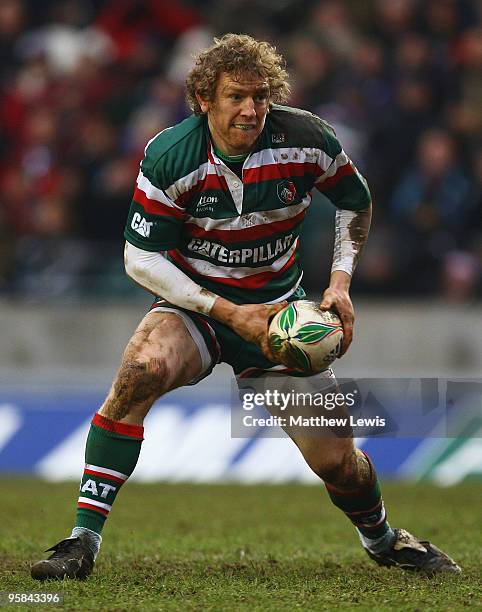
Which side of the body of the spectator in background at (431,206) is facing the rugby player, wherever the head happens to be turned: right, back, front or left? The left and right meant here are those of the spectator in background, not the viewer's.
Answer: front

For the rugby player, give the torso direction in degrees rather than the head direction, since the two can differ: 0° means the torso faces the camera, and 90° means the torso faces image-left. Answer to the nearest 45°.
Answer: approximately 0°

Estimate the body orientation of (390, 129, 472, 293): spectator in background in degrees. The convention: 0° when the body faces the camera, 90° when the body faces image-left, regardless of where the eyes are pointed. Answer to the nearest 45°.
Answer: approximately 0°

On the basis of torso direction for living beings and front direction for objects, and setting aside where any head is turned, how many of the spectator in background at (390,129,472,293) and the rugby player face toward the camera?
2

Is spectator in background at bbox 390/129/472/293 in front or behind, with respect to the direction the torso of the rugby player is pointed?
behind
